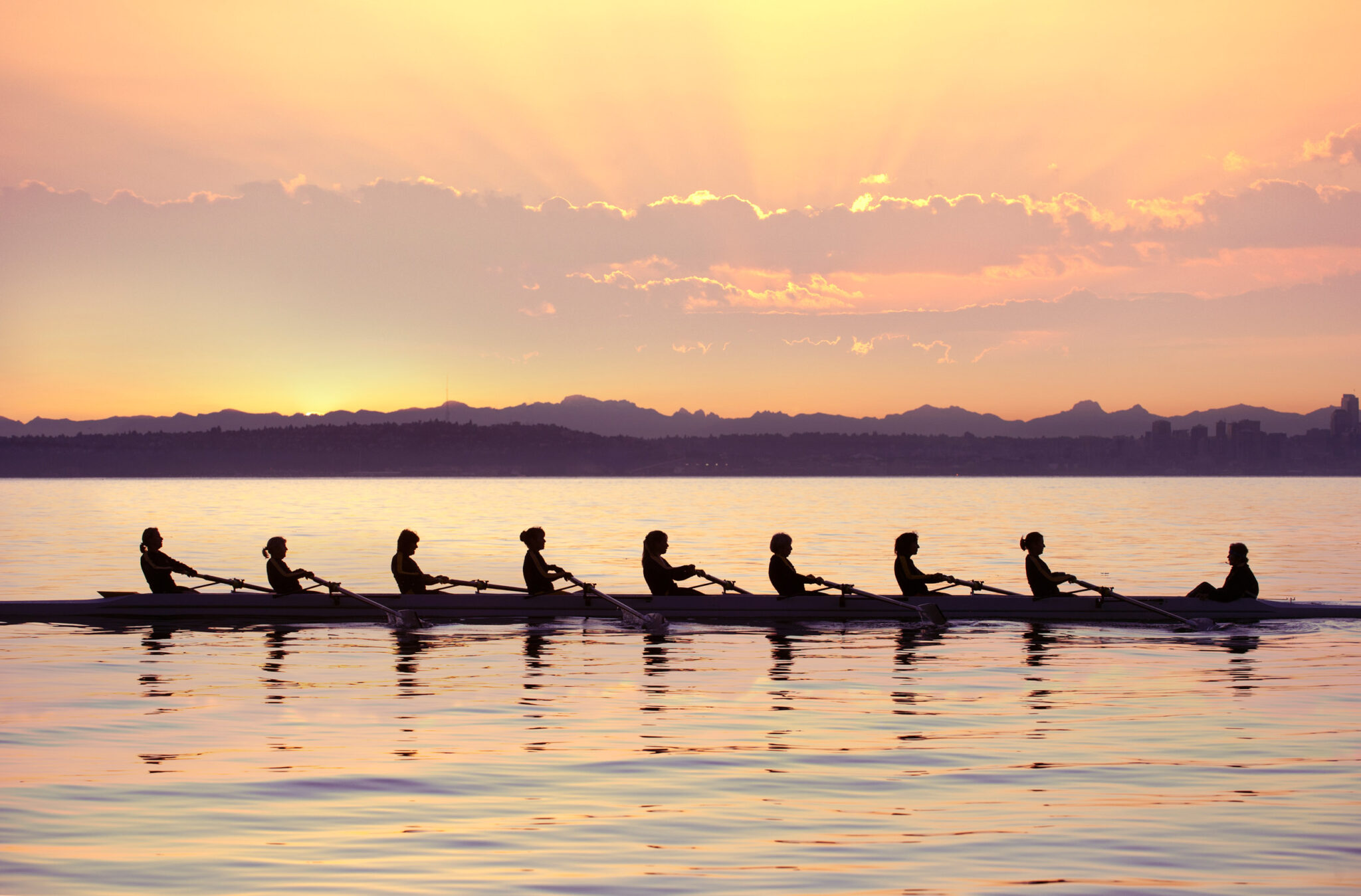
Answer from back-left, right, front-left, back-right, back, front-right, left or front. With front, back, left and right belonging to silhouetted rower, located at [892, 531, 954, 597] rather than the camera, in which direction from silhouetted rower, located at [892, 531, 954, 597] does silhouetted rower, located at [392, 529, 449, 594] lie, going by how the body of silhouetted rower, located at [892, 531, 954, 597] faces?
back

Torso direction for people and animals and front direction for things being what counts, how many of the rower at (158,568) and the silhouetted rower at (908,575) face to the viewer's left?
0

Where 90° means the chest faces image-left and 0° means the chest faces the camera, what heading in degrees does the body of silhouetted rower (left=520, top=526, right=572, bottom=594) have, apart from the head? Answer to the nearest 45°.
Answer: approximately 270°

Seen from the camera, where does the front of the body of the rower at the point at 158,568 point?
to the viewer's right

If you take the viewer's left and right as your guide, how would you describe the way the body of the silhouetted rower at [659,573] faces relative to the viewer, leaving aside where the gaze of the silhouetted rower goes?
facing to the right of the viewer

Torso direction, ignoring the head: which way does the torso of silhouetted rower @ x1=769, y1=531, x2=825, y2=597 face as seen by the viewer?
to the viewer's right

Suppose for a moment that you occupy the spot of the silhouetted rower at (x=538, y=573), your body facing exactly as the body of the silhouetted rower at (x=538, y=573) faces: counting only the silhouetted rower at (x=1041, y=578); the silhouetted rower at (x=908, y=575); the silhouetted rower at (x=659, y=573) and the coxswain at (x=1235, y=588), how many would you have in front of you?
4

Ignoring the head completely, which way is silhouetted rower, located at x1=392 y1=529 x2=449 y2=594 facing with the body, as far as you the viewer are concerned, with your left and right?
facing to the right of the viewer

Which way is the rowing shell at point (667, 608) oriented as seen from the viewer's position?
to the viewer's left

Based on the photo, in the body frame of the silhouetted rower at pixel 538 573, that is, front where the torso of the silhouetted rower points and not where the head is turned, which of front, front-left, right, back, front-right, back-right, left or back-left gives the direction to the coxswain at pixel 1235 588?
front

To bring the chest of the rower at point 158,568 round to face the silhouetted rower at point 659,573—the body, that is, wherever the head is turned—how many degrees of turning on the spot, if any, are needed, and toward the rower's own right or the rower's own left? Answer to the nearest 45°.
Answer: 0° — they already face them

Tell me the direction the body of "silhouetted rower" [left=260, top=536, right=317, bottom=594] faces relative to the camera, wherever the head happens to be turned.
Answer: to the viewer's right

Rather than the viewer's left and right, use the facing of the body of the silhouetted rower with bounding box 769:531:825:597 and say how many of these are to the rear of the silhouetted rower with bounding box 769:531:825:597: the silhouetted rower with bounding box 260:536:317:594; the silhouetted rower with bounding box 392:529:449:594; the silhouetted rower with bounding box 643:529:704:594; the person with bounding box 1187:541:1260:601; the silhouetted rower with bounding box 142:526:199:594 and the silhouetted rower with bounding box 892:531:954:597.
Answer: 4

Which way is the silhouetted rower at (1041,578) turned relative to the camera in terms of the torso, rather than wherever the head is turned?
to the viewer's right

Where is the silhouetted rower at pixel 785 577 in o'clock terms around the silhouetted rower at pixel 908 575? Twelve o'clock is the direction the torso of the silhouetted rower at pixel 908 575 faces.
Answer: the silhouetted rower at pixel 785 577 is roughly at 5 o'clock from the silhouetted rower at pixel 908 575.

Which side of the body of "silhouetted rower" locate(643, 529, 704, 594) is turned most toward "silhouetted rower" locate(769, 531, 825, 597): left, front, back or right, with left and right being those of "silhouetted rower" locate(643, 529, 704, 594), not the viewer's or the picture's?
front

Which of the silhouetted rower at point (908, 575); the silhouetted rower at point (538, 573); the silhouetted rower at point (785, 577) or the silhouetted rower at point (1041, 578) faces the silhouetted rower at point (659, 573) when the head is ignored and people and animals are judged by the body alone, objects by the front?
the silhouetted rower at point (538, 573)

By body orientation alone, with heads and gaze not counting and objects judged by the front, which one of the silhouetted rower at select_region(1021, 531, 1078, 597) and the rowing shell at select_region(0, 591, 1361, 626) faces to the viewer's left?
the rowing shell

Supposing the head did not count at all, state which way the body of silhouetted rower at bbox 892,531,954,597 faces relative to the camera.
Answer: to the viewer's right

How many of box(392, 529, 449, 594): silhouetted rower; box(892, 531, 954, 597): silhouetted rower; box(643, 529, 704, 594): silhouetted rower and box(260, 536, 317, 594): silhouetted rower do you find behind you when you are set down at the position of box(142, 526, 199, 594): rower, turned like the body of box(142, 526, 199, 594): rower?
0
